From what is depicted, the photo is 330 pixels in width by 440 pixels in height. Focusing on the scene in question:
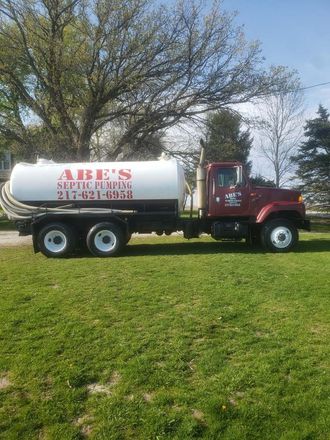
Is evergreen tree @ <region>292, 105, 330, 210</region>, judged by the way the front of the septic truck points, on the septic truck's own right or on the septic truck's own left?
on the septic truck's own left

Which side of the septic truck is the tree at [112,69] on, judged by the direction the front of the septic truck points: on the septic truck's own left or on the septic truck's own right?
on the septic truck's own left

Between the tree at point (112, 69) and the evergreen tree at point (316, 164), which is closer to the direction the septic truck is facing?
the evergreen tree

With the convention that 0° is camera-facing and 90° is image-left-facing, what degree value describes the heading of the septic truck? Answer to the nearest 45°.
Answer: approximately 270°
